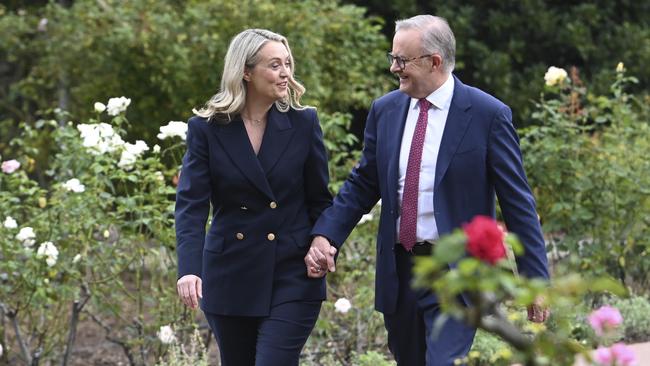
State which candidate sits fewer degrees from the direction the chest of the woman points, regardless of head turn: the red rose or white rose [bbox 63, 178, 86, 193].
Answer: the red rose

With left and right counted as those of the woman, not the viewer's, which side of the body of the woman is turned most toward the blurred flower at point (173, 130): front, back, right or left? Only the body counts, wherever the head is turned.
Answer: back

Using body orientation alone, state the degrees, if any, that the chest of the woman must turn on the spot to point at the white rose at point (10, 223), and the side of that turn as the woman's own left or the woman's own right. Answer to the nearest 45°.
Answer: approximately 135° to the woman's own right

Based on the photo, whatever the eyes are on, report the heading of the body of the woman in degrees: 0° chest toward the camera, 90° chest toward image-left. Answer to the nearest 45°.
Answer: approximately 0°

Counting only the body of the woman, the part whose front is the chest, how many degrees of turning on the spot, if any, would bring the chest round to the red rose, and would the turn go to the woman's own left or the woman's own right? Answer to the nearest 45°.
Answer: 0° — they already face it

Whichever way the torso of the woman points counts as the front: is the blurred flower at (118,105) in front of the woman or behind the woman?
behind

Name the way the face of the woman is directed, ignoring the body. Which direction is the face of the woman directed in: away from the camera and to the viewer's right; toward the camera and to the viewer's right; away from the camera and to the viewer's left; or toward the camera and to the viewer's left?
toward the camera and to the viewer's right

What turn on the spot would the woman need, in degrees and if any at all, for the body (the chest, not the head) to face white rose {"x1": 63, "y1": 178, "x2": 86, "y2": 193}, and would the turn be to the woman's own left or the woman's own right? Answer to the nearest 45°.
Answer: approximately 135° to the woman's own right

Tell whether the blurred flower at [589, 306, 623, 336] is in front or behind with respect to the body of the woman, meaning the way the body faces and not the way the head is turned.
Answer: in front
